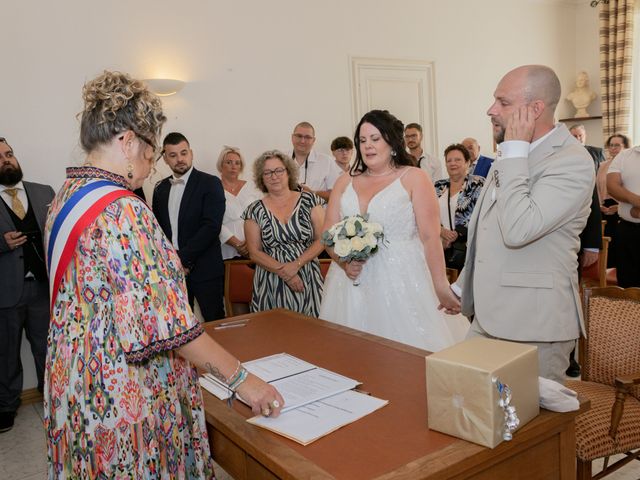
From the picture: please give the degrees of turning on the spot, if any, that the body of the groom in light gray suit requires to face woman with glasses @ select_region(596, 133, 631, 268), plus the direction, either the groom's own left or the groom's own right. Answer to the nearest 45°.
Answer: approximately 90° to the groom's own right

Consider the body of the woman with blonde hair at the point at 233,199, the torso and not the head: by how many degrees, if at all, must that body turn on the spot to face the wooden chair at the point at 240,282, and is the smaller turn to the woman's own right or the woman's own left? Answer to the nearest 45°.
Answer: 0° — they already face it

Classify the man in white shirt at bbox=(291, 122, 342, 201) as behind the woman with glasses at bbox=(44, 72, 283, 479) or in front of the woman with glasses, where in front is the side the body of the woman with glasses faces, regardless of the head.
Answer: in front

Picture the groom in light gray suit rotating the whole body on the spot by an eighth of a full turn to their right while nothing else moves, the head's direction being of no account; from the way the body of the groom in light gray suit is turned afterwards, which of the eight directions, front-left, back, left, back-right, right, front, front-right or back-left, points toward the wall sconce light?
front

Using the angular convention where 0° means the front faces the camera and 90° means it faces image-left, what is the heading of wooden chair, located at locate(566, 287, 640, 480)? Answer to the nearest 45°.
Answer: approximately 45°

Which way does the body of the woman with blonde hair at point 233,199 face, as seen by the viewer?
toward the camera

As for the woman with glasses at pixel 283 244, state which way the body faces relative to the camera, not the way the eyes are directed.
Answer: toward the camera

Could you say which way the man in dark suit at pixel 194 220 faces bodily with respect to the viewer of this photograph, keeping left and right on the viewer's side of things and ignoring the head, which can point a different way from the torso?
facing the viewer and to the left of the viewer

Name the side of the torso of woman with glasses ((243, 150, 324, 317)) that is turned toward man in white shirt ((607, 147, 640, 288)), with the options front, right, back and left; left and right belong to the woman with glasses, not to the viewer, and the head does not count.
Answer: left

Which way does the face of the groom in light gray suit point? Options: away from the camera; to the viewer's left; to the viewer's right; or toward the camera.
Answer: to the viewer's left

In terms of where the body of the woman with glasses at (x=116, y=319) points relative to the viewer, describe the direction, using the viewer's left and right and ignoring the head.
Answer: facing away from the viewer and to the right of the viewer

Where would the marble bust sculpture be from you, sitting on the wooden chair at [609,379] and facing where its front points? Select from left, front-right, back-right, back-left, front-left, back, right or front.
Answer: back-right

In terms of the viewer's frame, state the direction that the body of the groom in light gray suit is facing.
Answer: to the viewer's left

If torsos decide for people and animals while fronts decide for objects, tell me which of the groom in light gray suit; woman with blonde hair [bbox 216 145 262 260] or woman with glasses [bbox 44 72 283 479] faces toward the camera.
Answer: the woman with blonde hair

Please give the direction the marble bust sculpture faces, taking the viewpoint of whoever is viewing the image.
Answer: facing the viewer

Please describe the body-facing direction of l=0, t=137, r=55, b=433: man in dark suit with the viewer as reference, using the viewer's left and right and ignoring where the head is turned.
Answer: facing the viewer and to the right of the viewer

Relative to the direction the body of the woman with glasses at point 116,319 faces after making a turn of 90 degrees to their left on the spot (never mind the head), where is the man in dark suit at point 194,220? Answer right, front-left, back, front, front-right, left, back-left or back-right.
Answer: front-right
